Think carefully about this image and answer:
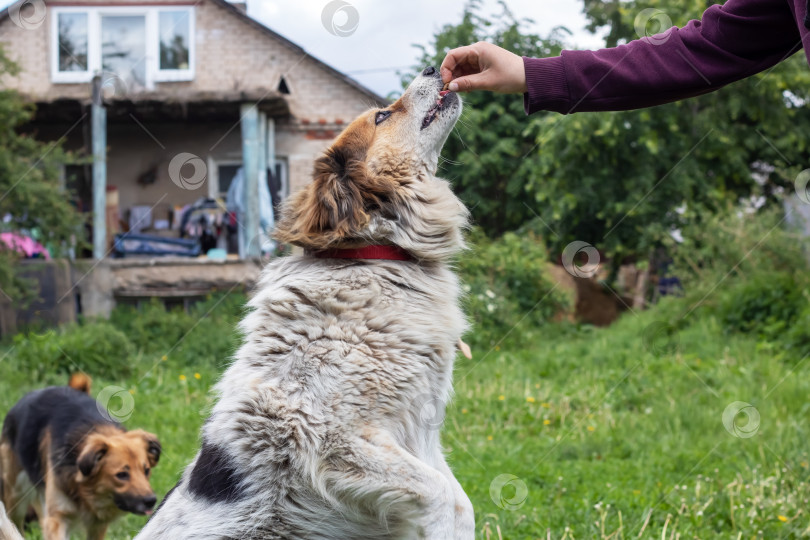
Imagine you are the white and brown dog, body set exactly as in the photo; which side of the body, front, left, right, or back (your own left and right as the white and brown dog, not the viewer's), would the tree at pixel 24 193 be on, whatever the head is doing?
left

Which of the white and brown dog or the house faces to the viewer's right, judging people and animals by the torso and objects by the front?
the white and brown dog

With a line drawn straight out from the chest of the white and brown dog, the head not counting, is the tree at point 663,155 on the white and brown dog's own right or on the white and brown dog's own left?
on the white and brown dog's own left

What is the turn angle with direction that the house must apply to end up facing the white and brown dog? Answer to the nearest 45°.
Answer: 0° — it already faces it

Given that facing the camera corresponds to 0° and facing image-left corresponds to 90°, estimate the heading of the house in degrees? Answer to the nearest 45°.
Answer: approximately 0°

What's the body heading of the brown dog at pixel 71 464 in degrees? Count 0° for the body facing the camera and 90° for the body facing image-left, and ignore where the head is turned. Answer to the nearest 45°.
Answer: approximately 315°

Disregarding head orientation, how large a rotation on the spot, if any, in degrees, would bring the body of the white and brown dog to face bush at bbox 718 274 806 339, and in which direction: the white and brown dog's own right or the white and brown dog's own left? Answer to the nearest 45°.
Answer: approximately 45° to the white and brown dog's own left

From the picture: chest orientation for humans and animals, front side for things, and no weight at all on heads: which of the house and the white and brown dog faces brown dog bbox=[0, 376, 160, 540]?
the house

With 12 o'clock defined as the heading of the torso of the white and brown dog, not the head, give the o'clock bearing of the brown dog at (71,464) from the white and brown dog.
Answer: The brown dog is roughly at 8 o'clock from the white and brown dog.

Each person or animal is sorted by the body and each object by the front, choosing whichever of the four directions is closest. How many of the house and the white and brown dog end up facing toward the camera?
1

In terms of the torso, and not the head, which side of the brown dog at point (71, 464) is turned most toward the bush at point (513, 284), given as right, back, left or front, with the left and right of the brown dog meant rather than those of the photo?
left

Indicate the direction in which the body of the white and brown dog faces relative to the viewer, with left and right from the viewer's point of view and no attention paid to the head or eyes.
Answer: facing to the right of the viewer

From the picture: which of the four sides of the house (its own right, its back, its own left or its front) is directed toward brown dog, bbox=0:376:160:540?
front
